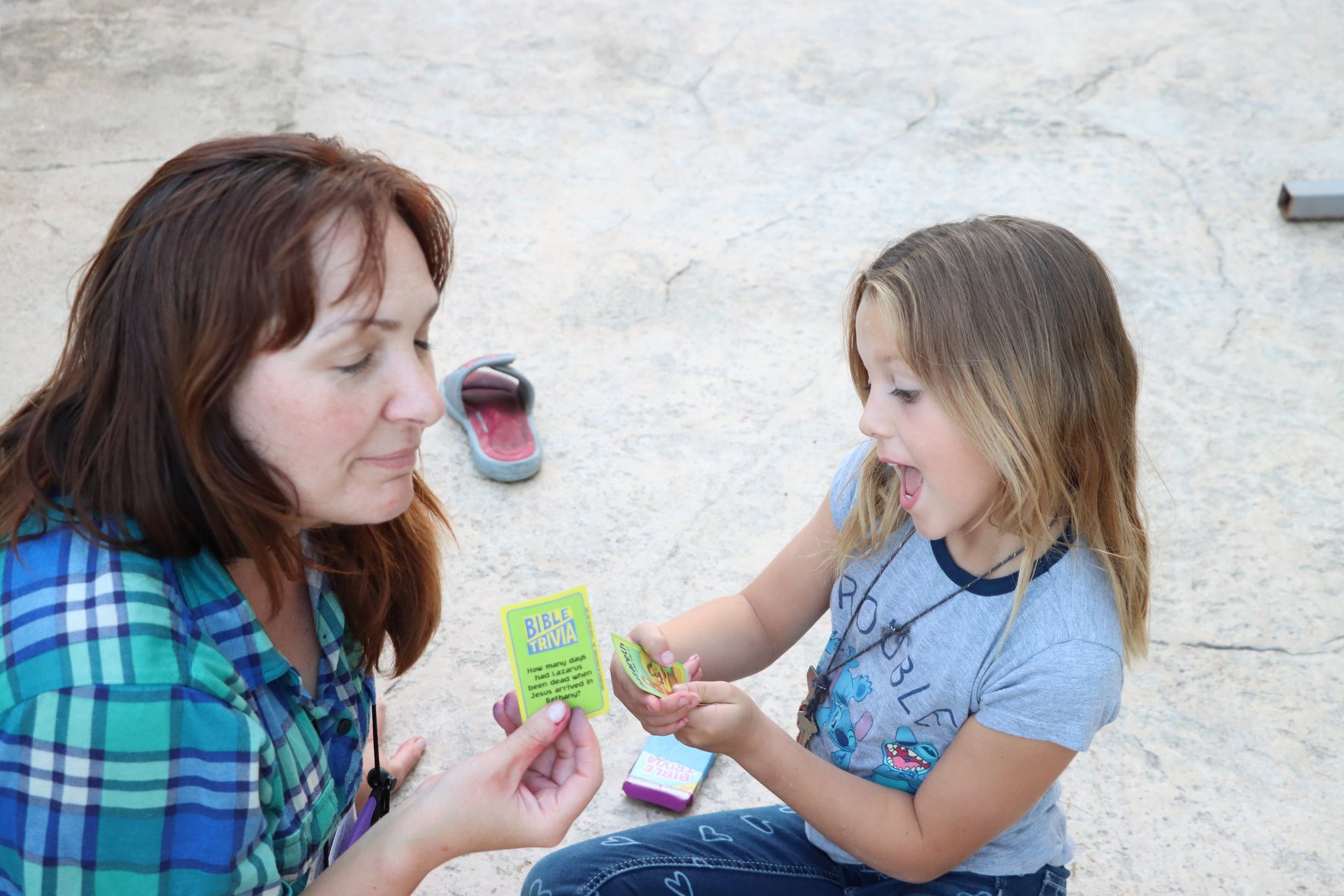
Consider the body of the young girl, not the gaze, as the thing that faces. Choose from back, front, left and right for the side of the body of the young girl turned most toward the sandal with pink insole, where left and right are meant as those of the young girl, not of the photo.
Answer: right

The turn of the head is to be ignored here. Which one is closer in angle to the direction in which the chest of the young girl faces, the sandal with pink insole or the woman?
the woman

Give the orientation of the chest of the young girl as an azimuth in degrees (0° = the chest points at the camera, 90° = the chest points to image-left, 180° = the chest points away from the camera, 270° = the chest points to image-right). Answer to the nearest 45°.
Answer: approximately 45°

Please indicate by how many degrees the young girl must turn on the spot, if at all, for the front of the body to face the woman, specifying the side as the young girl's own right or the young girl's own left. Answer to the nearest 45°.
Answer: approximately 45° to the young girl's own right

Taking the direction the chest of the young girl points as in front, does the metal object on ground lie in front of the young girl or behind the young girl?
behind
